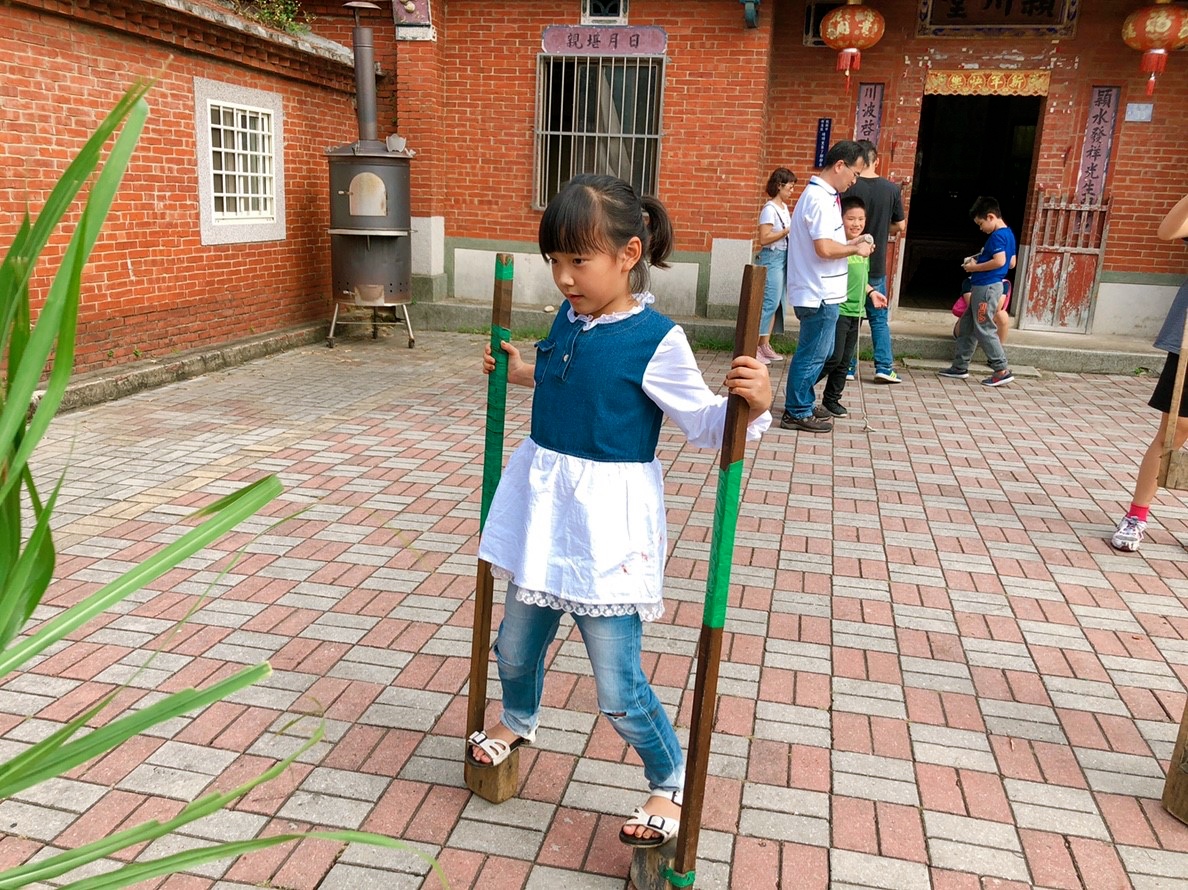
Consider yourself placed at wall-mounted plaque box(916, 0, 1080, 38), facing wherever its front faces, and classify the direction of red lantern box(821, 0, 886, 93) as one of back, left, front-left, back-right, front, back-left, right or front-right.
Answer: front-right

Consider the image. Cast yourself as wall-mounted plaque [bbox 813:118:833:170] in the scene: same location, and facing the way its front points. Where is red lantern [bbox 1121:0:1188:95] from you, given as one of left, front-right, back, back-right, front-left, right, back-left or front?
left

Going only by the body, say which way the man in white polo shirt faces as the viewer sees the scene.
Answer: to the viewer's right

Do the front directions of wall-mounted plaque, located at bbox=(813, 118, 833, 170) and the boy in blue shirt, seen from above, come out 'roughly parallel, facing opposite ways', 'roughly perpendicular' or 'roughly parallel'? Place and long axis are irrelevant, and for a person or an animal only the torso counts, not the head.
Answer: roughly perpendicular

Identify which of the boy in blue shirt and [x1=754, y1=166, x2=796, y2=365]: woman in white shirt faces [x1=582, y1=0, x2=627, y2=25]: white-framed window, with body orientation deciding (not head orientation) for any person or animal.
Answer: the boy in blue shirt

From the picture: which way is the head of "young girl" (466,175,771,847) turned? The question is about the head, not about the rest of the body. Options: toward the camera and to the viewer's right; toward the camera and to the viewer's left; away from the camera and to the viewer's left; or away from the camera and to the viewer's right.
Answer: toward the camera and to the viewer's left

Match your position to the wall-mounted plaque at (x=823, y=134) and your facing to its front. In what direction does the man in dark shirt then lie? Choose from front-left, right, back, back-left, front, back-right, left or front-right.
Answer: front

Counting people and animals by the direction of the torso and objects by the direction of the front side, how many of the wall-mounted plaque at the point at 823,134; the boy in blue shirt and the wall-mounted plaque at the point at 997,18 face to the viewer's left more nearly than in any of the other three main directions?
1

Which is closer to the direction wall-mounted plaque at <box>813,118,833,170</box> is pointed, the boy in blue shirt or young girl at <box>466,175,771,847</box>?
the young girl

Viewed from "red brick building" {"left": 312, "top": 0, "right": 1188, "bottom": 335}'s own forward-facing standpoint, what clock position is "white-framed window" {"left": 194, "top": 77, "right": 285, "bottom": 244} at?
The white-framed window is roughly at 2 o'clock from the red brick building.

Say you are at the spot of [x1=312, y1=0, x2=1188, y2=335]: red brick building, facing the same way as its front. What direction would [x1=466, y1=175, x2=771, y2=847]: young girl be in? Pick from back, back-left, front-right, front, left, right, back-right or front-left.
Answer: front

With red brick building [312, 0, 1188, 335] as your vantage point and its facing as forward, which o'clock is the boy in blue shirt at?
The boy in blue shirt is roughly at 10 o'clock from the red brick building.

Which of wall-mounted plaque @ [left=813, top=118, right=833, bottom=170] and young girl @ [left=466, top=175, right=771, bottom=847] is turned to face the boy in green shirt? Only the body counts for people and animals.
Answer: the wall-mounted plaque

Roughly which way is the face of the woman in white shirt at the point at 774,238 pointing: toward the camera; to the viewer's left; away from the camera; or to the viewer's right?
to the viewer's right

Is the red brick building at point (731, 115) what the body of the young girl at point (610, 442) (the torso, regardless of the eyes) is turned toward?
no

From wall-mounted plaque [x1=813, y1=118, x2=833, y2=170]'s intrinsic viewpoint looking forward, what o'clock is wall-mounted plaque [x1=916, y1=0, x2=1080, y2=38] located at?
wall-mounted plaque [x1=916, y1=0, x2=1080, y2=38] is roughly at 9 o'clock from wall-mounted plaque [x1=813, y1=118, x2=833, y2=170].

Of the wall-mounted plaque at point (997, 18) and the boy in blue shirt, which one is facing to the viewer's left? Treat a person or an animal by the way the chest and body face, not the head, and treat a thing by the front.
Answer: the boy in blue shirt

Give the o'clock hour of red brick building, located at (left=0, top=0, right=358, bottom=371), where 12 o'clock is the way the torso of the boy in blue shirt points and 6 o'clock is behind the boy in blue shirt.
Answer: The red brick building is roughly at 11 o'clock from the boy in blue shirt.

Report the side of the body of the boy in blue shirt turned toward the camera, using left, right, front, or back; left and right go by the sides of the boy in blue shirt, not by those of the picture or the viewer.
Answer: left

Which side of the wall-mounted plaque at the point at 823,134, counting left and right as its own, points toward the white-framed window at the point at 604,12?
right
